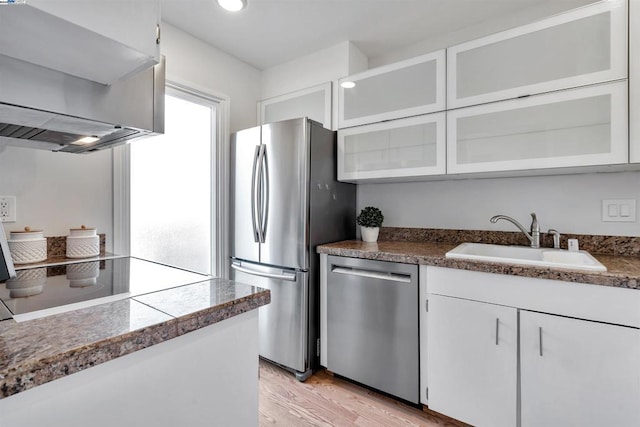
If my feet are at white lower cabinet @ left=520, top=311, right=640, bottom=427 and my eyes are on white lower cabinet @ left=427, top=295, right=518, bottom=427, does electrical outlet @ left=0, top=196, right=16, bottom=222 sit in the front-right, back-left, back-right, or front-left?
front-left

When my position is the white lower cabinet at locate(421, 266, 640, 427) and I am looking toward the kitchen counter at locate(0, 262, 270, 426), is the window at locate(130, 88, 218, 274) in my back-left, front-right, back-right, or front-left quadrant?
front-right

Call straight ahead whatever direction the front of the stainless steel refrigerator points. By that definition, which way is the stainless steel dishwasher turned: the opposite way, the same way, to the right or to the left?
the same way

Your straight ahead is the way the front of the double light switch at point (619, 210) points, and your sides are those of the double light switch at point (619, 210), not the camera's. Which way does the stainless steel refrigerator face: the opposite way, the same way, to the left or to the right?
the same way

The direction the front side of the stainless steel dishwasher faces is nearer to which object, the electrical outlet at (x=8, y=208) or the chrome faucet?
the electrical outlet

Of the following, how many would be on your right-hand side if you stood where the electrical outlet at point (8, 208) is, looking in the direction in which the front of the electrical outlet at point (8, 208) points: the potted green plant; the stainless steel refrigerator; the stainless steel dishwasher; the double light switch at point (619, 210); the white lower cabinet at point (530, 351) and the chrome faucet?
0

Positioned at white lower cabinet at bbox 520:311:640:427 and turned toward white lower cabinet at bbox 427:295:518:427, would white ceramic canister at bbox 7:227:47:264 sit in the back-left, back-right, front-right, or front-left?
front-left

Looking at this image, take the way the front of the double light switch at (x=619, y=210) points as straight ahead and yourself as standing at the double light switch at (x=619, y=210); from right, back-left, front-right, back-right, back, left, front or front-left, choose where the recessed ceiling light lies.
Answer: front-right

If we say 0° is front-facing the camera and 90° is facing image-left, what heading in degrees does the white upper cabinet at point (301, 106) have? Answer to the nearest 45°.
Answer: approximately 45°

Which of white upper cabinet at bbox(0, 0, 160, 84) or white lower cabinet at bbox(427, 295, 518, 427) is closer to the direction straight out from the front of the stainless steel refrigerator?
the white upper cabinet

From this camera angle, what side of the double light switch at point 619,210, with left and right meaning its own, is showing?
front

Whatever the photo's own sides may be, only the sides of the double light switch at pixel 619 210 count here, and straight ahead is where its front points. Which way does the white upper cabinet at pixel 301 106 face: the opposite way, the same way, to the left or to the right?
the same way

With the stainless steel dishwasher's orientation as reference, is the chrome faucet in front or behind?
behind

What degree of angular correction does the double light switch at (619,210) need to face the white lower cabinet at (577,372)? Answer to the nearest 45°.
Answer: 0° — it already faces it
